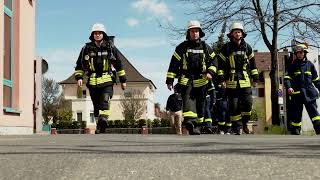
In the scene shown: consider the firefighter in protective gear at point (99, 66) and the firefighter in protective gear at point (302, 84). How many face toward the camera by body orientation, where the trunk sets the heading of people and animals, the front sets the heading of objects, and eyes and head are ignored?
2

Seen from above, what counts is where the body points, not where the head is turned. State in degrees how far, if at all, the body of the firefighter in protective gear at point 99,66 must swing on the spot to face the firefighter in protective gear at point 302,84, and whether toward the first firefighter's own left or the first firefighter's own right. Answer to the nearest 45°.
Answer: approximately 90° to the first firefighter's own left

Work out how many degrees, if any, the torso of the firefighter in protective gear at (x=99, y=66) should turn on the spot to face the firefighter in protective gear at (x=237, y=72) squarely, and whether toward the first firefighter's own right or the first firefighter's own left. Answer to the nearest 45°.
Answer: approximately 90° to the first firefighter's own left

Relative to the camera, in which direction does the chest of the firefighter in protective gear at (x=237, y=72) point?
toward the camera

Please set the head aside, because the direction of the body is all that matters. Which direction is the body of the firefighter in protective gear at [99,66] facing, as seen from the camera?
toward the camera
